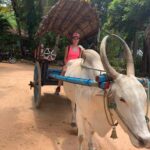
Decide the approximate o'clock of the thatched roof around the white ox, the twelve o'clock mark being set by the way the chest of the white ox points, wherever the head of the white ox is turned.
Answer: The thatched roof is roughly at 7 o'clock from the white ox.

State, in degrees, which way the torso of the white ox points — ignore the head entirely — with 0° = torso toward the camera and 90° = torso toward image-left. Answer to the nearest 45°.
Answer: approximately 315°
